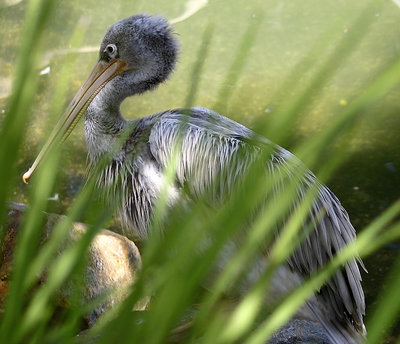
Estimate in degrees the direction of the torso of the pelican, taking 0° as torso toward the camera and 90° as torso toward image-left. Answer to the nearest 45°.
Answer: approximately 90°
